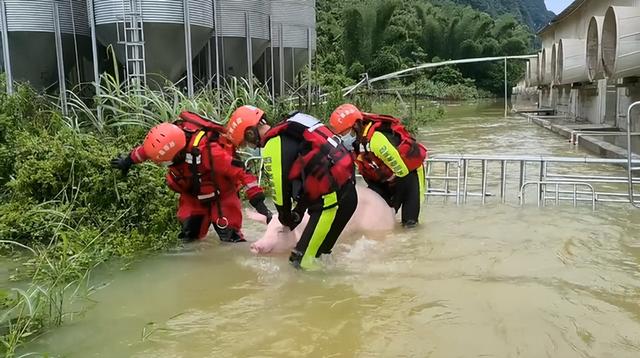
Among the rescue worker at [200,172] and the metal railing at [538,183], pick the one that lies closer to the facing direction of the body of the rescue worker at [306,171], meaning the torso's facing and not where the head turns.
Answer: the rescue worker

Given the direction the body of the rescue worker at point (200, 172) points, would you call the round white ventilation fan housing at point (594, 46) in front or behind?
behind

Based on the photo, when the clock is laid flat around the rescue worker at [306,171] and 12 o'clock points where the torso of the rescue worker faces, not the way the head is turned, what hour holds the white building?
The white building is roughly at 4 o'clock from the rescue worker.

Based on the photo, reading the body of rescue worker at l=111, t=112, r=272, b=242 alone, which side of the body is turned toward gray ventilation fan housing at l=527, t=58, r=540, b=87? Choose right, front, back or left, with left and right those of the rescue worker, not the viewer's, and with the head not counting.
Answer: back

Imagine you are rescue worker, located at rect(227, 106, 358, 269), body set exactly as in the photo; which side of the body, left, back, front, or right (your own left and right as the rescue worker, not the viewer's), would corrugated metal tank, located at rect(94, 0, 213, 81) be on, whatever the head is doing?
right

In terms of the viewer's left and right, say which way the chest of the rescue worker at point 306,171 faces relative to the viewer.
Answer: facing to the left of the viewer

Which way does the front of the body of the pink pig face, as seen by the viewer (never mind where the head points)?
to the viewer's left

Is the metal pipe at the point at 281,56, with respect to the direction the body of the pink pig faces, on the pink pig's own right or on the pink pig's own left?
on the pink pig's own right
